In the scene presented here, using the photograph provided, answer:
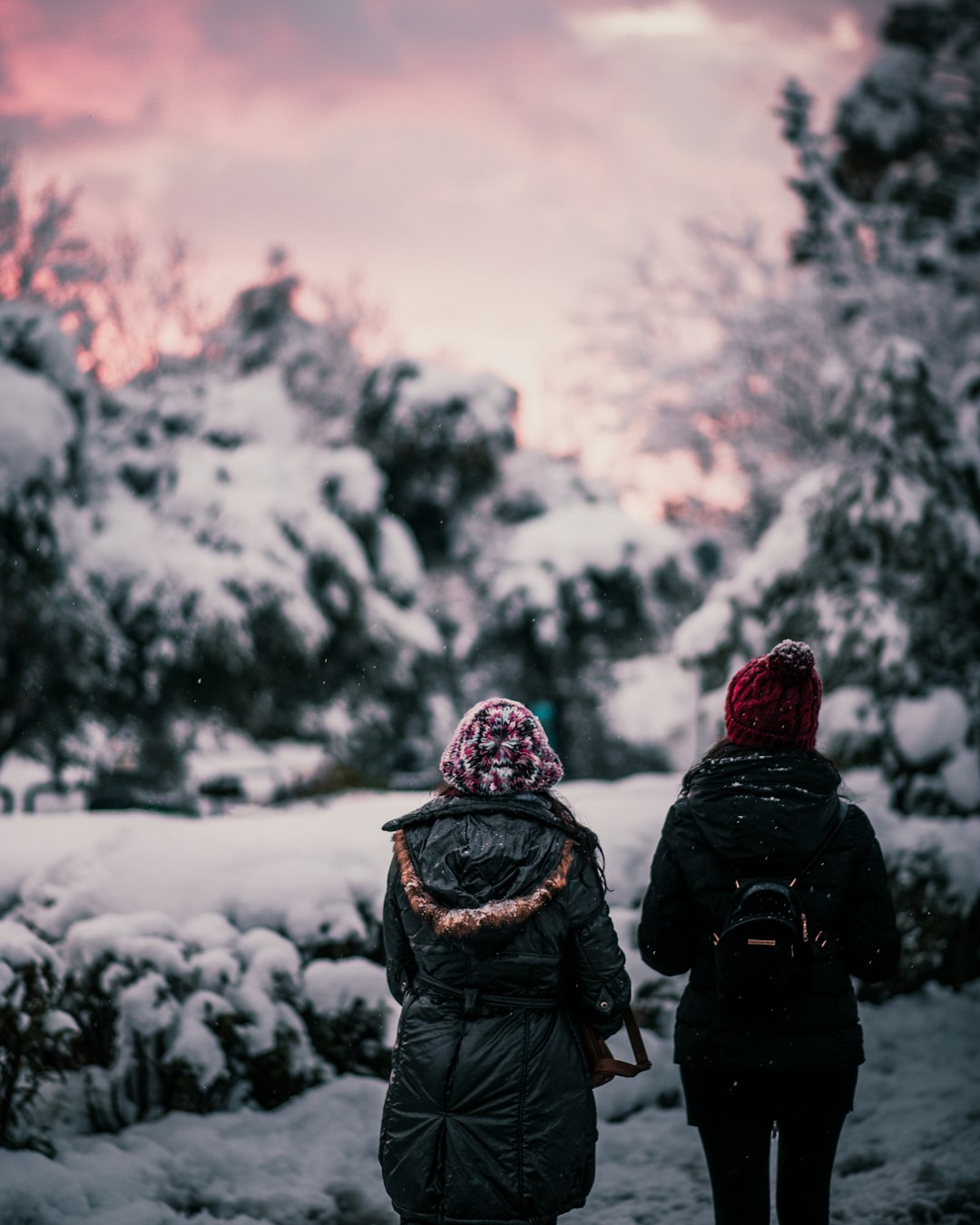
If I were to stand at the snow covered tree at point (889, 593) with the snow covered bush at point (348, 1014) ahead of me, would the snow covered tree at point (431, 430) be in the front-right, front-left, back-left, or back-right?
back-right

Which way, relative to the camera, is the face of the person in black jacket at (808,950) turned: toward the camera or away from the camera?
away from the camera

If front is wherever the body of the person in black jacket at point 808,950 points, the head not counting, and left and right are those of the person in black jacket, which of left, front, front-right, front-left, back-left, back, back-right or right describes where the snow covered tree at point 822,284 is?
front

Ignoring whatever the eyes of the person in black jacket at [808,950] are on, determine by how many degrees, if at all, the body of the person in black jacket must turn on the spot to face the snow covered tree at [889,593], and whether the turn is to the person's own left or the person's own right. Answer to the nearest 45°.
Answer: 0° — they already face it

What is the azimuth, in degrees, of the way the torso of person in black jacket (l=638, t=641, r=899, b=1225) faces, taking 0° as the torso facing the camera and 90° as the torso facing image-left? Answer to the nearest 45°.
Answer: approximately 180°

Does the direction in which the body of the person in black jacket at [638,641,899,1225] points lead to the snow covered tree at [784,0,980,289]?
yes

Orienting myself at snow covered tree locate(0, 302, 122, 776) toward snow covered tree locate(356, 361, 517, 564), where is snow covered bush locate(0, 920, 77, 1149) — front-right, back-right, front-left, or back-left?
back-right

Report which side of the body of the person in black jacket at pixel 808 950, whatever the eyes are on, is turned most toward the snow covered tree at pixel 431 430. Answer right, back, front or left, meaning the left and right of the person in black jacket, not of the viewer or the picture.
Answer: front

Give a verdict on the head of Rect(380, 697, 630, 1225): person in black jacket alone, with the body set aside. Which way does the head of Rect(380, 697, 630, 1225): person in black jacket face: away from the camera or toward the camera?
away from the camera

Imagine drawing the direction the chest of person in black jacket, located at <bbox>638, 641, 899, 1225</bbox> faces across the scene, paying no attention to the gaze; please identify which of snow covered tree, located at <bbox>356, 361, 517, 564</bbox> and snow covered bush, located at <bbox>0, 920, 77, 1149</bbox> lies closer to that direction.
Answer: the snow covered tree
